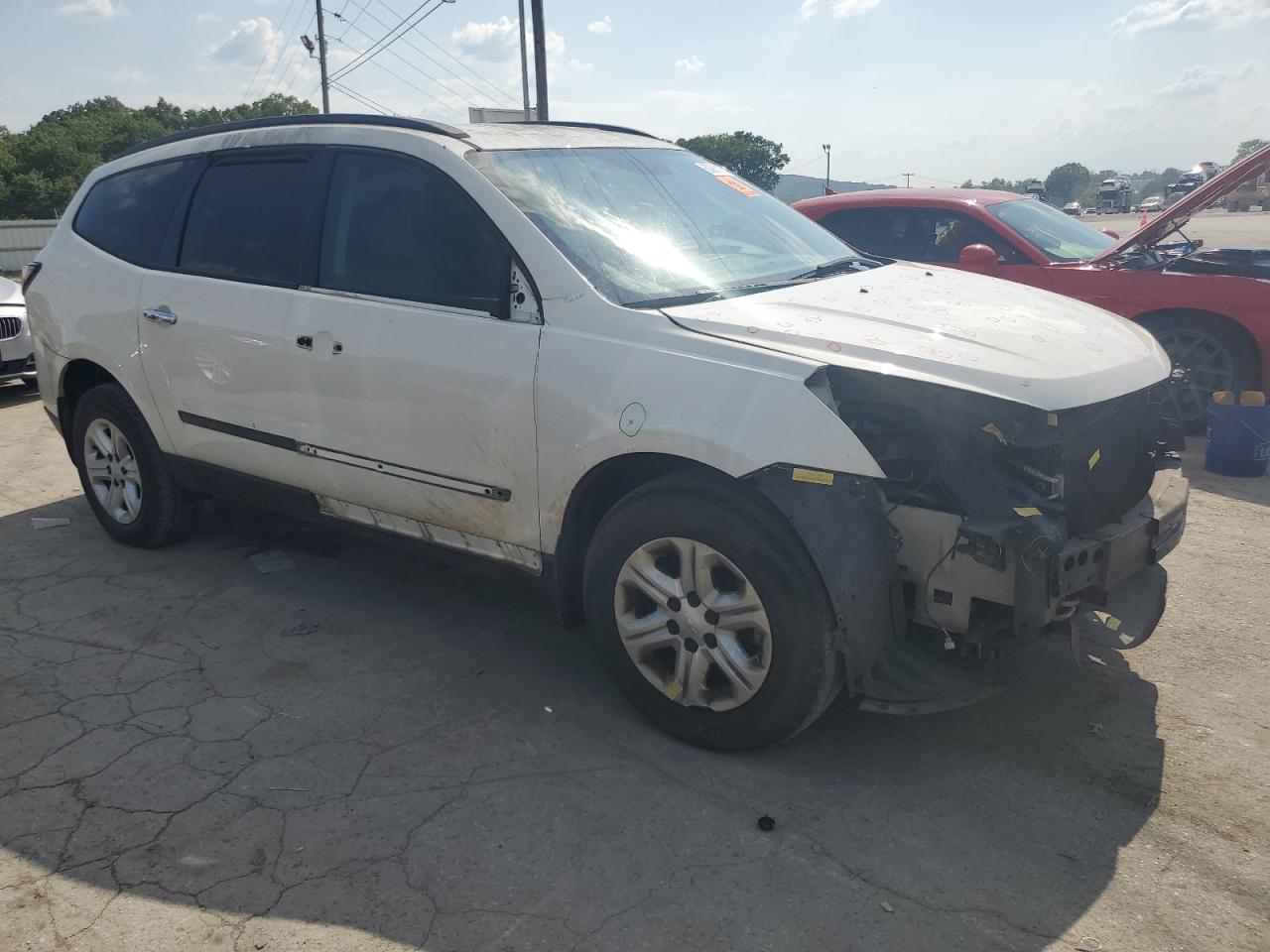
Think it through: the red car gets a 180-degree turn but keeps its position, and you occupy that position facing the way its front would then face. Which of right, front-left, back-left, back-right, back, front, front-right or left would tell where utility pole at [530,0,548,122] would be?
front

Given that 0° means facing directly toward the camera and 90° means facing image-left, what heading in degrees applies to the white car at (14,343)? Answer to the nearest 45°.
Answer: approximately 315°

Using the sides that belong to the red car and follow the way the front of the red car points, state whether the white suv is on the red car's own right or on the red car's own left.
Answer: on the red car's own right

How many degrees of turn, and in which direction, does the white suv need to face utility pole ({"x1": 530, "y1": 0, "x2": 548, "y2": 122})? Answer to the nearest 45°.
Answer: approximately 135° to its left

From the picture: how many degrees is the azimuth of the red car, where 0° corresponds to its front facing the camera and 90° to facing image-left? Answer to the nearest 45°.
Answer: approximately 315°

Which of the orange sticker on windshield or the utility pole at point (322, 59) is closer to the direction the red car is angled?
the orange sticker on windshield

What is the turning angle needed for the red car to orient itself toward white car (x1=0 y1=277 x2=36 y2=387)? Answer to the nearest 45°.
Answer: approximately 135° to its right
